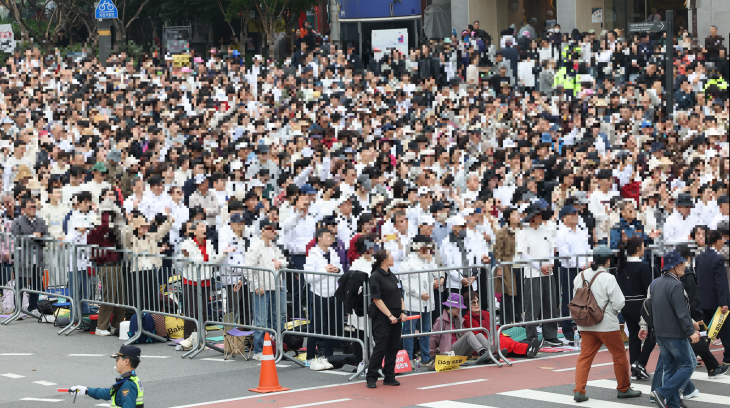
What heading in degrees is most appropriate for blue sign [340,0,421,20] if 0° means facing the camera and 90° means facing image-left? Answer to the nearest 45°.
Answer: approximately 0°

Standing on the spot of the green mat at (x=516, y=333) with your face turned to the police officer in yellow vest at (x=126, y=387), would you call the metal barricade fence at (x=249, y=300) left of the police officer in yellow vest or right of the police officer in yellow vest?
right

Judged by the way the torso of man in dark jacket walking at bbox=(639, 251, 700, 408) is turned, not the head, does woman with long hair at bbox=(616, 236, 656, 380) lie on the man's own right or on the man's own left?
on the man's own left

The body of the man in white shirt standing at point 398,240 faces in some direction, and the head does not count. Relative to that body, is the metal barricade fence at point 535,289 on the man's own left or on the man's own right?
on the man's own left

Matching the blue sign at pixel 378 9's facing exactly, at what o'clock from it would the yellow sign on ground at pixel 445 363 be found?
The yellow sign on ground is roughly at 12 o'clock from the blue sign.

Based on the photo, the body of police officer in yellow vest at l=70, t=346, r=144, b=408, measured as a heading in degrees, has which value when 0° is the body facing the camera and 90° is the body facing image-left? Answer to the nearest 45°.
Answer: approximately 90°

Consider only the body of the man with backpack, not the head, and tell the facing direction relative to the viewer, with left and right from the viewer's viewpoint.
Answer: facing away from the viewer and to the right of the viewer

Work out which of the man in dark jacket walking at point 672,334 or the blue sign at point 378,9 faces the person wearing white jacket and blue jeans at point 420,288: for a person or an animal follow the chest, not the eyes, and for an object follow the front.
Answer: the blue sign

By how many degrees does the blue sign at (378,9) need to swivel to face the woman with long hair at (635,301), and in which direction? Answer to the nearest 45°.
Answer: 0° — it already faces them

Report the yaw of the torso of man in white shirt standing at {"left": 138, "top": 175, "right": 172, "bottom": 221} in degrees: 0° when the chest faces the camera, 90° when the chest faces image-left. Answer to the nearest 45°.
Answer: approximately 45°
